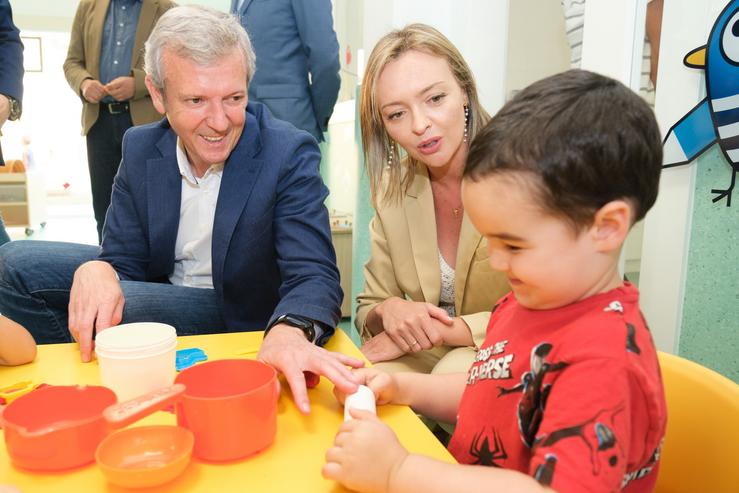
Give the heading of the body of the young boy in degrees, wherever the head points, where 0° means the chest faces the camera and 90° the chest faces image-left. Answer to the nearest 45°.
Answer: approximately 90°

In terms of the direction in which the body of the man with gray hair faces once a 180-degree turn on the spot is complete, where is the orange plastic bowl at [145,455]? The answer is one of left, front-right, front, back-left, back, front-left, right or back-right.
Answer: back

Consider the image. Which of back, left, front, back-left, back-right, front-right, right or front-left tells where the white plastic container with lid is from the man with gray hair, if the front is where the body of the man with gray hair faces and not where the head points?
front

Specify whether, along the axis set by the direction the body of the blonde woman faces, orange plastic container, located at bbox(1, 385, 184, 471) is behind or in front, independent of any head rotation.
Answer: in front

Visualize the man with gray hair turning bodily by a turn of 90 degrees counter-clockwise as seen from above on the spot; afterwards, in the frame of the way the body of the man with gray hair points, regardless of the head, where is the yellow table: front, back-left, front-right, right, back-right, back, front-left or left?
right

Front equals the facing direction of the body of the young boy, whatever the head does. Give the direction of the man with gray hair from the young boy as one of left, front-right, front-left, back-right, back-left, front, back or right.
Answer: front-right

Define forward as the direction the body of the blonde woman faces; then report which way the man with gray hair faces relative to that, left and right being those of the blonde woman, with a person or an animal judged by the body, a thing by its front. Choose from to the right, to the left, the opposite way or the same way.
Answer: the same way

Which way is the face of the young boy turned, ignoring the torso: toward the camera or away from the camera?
toward the camera

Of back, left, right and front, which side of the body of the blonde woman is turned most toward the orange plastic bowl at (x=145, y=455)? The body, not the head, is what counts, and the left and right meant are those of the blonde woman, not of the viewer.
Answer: front

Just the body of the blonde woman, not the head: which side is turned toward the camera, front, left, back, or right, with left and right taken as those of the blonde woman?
front

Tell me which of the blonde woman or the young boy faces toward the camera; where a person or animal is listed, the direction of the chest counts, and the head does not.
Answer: the blonde woman

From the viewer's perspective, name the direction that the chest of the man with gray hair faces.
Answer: toward the camera
